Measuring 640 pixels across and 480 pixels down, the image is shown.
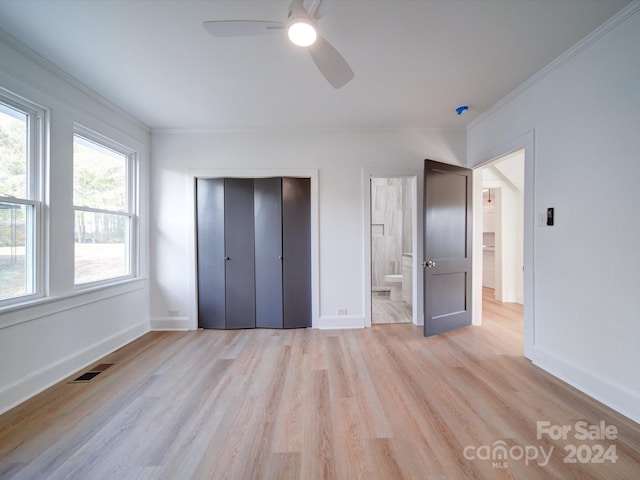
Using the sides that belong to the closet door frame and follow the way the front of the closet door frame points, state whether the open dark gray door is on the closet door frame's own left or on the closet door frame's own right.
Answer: on the closet door frame's own left

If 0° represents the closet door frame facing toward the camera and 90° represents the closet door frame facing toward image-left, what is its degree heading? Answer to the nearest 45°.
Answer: approximately 0°

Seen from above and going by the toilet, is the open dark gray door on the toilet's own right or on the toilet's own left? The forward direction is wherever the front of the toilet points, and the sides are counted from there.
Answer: on the toilet's own left

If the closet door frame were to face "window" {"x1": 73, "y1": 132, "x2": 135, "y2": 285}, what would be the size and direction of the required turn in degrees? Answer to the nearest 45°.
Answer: approximately 45° to its right

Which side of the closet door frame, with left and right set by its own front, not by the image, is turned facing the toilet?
left
